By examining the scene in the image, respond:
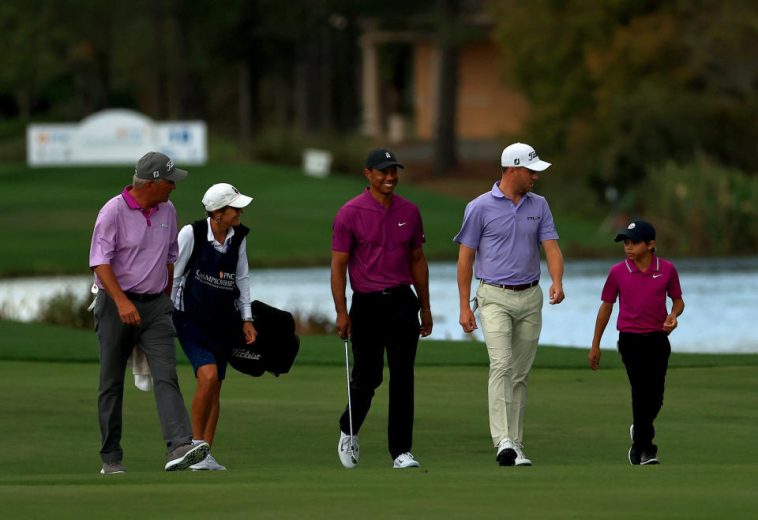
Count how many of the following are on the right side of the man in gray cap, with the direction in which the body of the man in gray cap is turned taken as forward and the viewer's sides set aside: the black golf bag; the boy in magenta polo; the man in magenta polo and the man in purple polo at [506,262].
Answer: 0

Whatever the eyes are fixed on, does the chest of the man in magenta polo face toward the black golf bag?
no

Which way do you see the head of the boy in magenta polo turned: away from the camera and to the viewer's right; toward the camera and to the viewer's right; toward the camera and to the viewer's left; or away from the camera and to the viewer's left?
toward the camera and to the viewer's left

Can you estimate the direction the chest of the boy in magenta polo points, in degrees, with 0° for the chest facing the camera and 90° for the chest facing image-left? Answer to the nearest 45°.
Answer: approximately 0°

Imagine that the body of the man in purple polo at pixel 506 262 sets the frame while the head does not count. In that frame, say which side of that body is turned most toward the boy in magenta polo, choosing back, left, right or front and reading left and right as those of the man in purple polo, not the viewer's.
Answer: left

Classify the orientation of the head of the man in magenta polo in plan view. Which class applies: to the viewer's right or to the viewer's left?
to the viewer's right

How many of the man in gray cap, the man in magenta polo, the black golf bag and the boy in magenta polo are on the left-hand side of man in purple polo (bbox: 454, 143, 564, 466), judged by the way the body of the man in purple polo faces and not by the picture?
1

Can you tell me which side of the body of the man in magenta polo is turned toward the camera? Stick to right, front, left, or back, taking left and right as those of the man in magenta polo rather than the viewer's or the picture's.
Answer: front

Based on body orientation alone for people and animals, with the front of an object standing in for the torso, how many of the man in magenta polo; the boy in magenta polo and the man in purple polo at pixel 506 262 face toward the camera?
3

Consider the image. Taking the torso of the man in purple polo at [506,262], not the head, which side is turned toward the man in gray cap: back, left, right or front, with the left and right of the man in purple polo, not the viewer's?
right

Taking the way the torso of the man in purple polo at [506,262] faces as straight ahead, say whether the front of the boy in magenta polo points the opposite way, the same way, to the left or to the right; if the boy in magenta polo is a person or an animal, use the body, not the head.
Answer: the same way

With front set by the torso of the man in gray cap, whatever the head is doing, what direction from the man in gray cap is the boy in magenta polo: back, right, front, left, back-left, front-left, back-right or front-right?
front-left

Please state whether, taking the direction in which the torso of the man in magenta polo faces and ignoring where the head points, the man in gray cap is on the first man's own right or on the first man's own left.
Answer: on the first man's own right

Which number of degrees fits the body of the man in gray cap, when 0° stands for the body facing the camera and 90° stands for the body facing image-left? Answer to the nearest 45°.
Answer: approximately 315°

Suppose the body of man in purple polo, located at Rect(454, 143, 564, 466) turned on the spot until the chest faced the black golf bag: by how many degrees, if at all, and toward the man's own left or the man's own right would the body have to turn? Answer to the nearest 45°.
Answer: approximately 90° to the man's own right

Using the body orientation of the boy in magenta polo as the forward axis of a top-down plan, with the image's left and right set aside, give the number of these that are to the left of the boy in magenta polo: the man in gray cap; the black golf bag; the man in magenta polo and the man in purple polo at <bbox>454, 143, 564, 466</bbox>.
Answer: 0

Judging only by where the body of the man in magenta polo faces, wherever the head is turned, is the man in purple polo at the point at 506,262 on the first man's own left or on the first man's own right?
on the first man's own left

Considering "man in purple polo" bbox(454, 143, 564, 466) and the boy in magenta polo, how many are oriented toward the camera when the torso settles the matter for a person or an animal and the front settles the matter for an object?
2
